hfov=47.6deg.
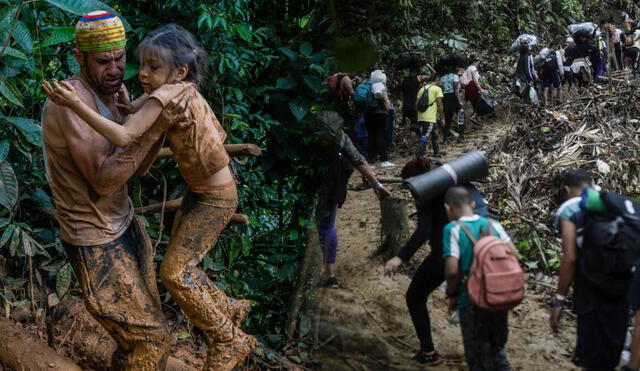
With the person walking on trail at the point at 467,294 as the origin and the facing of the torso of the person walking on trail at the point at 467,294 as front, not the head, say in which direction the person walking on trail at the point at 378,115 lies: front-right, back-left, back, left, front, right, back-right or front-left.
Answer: front

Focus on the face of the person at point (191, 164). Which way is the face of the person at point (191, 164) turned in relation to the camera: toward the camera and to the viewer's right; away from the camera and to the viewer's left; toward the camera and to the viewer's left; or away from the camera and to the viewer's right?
toward the camera and to the viewer's left

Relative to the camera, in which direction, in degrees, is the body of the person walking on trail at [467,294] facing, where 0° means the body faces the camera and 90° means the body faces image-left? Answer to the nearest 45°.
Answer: approximately 135°

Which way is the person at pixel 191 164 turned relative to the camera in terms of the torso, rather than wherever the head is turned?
to the viewer's left

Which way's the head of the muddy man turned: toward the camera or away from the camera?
toward the camera
